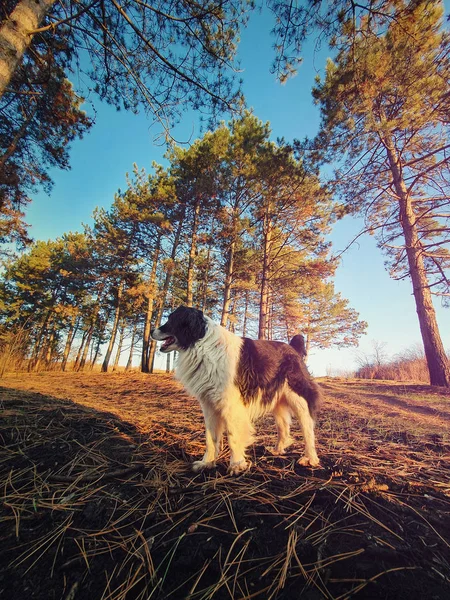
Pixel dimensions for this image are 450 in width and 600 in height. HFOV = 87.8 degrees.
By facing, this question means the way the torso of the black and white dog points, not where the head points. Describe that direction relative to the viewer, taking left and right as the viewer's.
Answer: facing the viewer and to the left of the viewer
